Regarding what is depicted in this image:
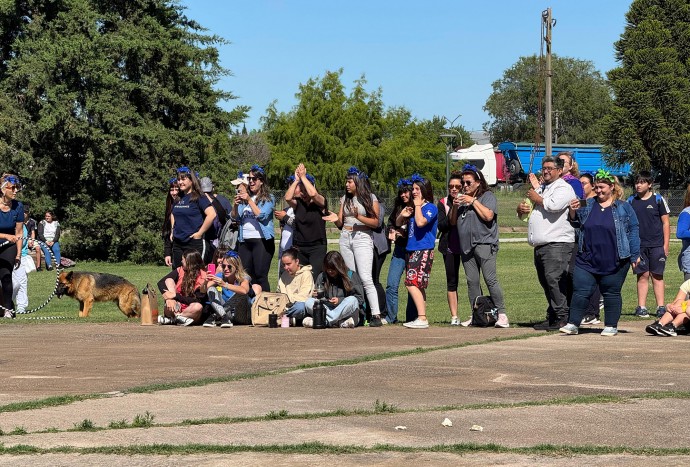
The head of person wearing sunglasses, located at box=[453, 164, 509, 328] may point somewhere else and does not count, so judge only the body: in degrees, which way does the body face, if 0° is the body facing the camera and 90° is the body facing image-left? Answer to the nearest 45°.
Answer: approximately 45°

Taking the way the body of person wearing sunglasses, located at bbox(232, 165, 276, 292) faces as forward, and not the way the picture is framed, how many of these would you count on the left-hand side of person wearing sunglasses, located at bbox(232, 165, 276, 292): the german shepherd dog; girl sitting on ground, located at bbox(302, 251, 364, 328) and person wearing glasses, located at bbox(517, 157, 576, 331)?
2

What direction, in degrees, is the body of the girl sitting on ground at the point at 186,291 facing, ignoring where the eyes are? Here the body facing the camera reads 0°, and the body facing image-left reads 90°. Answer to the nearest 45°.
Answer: approximately 45°

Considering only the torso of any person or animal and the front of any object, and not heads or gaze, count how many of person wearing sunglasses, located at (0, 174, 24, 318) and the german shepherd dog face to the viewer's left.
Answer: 1

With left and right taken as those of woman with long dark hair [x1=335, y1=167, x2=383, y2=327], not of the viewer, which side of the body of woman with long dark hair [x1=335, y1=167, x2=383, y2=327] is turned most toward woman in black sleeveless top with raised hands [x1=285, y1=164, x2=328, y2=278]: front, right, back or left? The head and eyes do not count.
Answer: right

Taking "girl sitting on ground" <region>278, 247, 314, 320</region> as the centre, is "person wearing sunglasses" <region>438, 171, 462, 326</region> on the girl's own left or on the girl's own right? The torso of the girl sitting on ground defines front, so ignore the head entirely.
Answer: on the girl's own left

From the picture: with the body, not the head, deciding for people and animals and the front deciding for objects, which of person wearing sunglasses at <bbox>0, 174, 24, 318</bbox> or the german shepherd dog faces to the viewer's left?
the german shepherd dog

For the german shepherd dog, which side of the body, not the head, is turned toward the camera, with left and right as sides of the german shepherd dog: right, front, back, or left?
left
